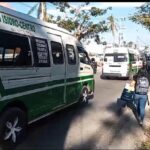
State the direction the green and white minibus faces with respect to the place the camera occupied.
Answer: facing away from the viewer and to the right of the viewer
